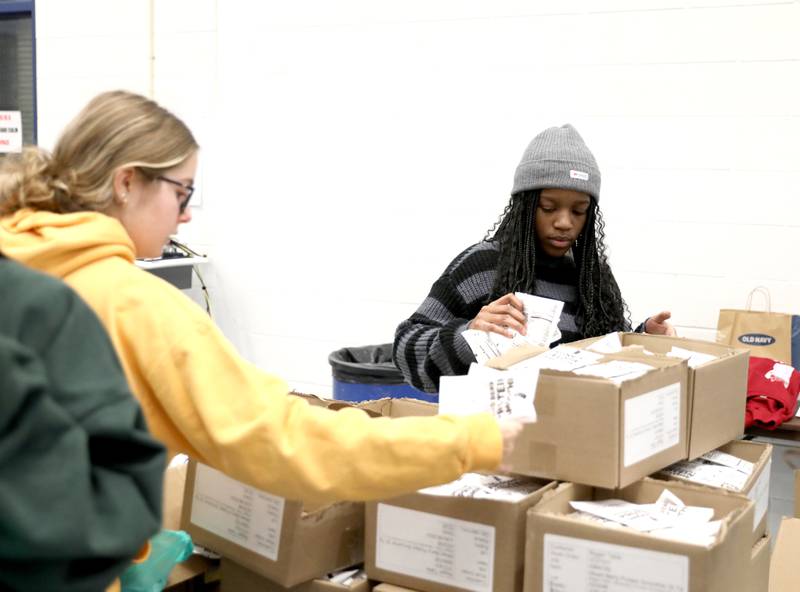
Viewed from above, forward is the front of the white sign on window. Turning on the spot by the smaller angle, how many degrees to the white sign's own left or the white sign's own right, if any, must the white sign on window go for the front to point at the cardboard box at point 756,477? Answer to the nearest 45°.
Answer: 0° — it already faces it

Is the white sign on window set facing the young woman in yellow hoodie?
yes

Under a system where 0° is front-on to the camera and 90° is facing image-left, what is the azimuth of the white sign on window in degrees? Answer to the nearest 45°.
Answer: approximately 0°

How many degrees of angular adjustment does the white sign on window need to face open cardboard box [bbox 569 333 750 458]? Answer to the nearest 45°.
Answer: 0° — it already faces it

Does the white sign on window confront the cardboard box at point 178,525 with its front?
yes

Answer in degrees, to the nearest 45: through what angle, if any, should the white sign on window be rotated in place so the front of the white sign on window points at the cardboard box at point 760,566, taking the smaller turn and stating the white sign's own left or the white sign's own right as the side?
0° — it already faces it

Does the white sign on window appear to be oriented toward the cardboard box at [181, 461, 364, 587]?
yes

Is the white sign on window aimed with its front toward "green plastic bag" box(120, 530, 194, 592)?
yes
